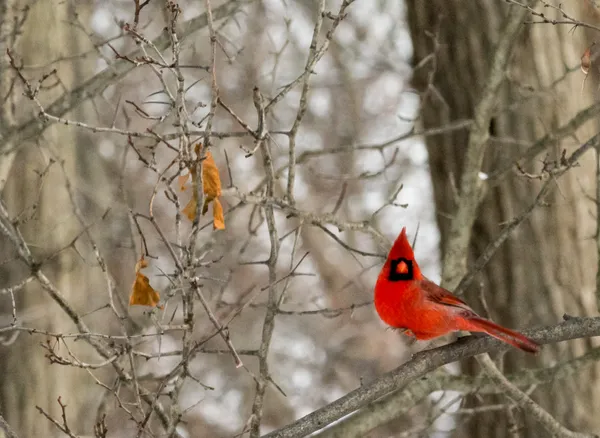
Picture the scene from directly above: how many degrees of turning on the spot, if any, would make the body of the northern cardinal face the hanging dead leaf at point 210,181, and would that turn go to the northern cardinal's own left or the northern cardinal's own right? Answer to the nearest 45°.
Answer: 0° — it already faces it

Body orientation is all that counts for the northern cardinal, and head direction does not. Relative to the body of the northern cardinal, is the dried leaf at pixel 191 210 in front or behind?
in front

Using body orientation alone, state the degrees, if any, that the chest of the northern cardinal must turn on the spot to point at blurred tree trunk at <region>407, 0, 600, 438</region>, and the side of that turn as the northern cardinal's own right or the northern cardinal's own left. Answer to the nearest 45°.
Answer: approximately 180°

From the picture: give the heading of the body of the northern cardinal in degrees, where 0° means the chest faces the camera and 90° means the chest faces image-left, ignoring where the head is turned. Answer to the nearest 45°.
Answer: approximately 45°

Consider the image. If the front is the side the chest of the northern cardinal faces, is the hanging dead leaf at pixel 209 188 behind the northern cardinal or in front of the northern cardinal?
in front

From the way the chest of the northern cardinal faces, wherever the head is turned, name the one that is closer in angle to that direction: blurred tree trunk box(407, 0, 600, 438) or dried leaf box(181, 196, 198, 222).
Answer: the dried leaf

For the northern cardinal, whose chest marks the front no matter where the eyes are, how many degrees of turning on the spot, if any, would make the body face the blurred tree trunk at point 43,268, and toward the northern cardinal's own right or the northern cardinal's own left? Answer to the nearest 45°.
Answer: approximately 90° to the northern cardinal's own right

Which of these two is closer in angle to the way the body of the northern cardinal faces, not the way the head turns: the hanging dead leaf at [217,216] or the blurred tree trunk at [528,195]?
the hanging dead leaf

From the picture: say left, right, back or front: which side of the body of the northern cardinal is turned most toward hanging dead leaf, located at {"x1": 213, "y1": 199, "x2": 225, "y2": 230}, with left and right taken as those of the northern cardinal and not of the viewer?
front
